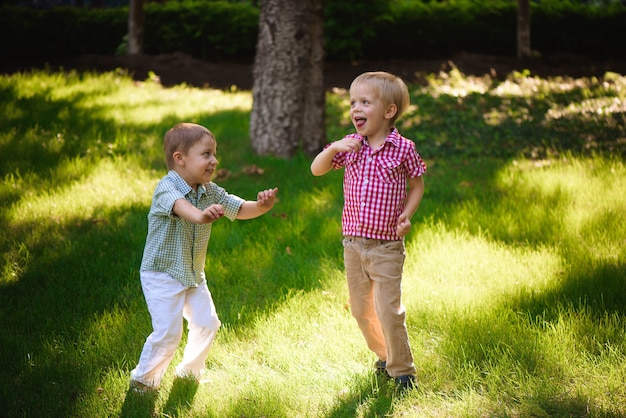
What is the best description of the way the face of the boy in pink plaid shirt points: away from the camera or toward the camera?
toward the camera

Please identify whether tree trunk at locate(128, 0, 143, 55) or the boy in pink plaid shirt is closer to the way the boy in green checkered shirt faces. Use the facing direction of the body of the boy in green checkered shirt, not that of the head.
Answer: the boy in pink plaid shirt

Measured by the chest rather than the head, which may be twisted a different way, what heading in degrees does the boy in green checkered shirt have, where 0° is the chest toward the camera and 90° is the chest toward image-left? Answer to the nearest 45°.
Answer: approximately 315°

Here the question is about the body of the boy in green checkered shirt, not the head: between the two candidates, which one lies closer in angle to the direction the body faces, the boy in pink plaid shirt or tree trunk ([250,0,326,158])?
the boy in pink plaid shirt

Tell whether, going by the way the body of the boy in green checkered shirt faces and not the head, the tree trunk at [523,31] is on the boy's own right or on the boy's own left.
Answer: on the boy's own left

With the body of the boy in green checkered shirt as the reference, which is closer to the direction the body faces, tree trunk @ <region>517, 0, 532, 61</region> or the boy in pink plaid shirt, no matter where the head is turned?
the boy in pink plaid shirt

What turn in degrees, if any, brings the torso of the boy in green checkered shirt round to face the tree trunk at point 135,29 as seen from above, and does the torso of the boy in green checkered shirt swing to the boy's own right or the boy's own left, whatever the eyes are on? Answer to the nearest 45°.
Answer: approximately 135° to the boy's own left

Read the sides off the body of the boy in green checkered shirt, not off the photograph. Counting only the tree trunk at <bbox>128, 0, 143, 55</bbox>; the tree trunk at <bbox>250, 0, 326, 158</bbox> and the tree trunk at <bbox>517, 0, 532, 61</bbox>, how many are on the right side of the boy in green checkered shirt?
0

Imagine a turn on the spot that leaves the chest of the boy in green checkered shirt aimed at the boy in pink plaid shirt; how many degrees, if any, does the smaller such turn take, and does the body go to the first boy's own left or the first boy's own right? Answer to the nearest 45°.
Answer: approximately 45° to the first boy's own left

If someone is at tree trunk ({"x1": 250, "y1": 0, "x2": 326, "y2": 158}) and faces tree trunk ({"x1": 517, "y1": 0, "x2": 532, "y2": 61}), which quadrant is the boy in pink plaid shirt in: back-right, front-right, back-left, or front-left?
back-right

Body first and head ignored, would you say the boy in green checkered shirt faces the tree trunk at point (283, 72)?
no
